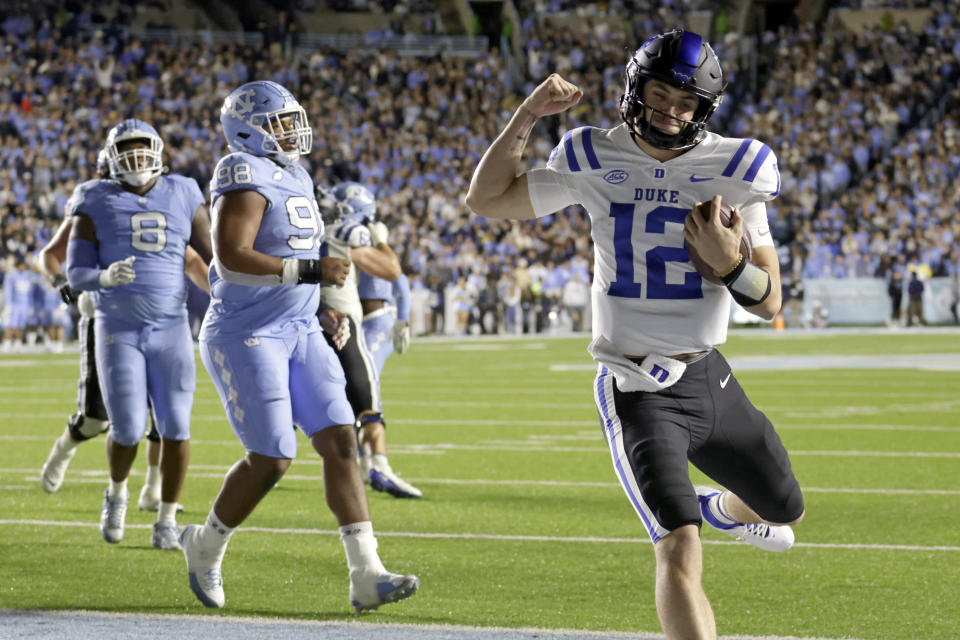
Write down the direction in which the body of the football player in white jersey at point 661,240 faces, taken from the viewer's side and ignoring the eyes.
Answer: toward the camera

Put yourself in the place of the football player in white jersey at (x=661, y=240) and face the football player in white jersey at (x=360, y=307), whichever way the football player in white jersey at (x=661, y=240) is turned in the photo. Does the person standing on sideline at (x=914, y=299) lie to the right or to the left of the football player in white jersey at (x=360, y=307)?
right

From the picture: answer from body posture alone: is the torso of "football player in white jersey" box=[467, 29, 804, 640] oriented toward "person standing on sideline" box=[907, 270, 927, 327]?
no

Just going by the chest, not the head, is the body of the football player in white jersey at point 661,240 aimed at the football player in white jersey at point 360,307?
no
